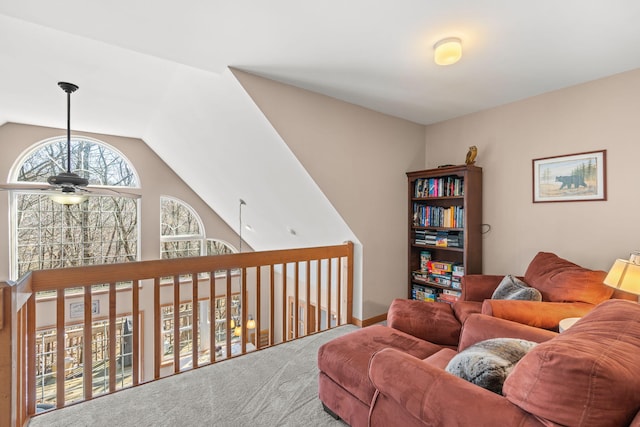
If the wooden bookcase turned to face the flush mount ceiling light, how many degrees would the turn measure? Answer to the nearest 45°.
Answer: approximately 45° to its left

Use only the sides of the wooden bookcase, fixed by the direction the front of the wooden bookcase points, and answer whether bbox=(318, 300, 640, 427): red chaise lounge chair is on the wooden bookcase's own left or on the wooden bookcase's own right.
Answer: on the wooden bookcase's own left

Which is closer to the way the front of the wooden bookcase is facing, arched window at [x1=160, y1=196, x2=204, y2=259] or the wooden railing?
the wooden railing

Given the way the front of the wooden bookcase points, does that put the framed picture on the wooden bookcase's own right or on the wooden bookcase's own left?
on the wooden bookcase's own left

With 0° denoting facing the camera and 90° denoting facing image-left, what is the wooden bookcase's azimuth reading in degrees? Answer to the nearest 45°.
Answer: approximately 45°

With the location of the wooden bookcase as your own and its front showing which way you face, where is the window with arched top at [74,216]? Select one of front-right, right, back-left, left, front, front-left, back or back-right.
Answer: front-right

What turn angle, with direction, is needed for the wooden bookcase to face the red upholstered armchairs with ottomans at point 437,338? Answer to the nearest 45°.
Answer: approximately 45° to its left

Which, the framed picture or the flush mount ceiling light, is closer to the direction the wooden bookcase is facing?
the flush mount ceiling light

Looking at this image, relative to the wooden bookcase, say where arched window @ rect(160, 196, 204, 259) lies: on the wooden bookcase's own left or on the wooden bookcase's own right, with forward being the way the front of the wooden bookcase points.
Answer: on the wooden bookcase's own right

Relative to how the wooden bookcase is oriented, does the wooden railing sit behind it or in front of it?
in front

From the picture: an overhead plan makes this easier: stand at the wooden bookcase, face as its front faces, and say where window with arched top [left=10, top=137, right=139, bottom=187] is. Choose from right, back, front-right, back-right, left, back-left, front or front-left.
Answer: front-right

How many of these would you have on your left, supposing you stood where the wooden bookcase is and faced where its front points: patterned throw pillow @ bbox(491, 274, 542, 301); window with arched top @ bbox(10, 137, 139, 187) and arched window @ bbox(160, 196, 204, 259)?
1
